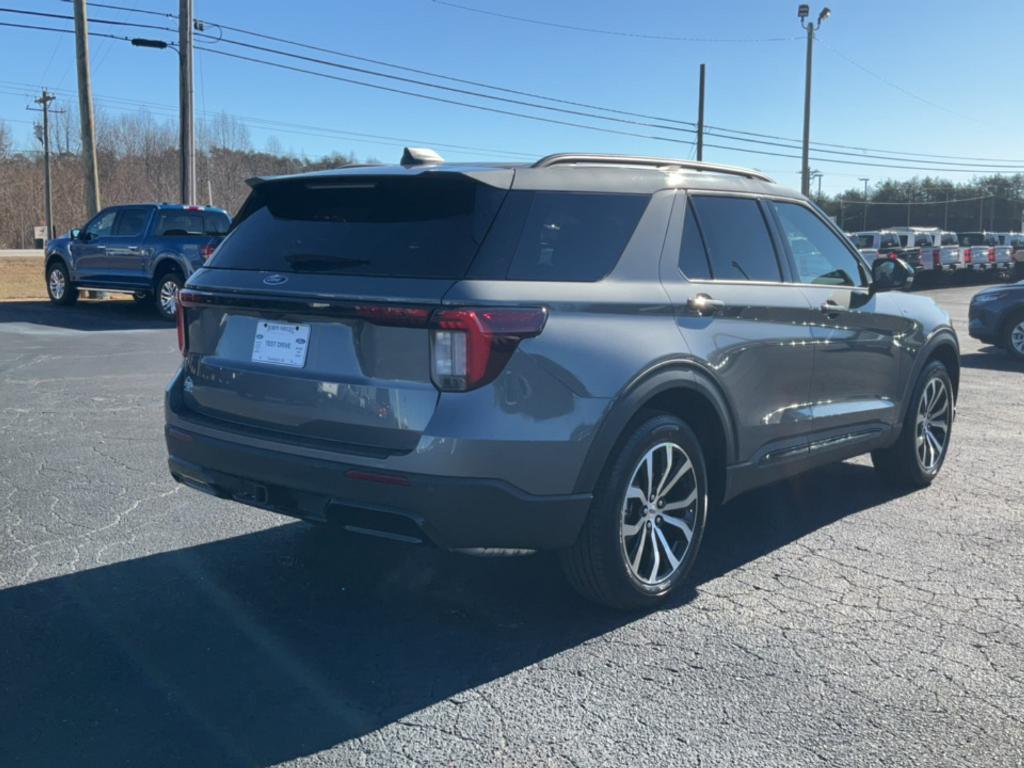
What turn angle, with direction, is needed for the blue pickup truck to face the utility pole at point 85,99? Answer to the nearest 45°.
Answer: approximately 45° to its right

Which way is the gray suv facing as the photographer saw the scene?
facing away from the viewer and to the right of the viewer

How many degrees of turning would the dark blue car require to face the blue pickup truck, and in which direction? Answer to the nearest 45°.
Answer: approximately 45° to its right

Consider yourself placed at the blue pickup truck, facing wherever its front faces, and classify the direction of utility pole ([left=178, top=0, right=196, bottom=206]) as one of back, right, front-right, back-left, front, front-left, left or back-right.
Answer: front-right

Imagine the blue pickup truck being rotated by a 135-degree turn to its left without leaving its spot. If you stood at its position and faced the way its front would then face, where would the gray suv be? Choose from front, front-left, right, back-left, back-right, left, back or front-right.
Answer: front

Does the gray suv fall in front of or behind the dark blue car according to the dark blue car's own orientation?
in front

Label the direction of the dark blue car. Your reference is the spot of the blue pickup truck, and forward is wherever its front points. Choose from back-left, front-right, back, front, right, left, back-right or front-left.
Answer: back

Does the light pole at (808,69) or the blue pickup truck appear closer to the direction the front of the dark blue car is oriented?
the blue pickup truck

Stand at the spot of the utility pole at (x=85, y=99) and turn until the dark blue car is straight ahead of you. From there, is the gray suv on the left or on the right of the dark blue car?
right

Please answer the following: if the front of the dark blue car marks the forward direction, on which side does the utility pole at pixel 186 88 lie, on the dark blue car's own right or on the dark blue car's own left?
on the dark blue car's own right

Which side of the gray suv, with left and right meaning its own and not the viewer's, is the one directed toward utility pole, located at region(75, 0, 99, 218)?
left

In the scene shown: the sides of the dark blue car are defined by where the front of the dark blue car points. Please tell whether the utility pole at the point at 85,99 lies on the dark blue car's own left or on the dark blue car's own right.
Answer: on the dark blue car's own right

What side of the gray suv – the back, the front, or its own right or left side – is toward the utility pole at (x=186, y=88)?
left

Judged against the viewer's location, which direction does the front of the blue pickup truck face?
facing away from the viewer and to the left of the viewer
